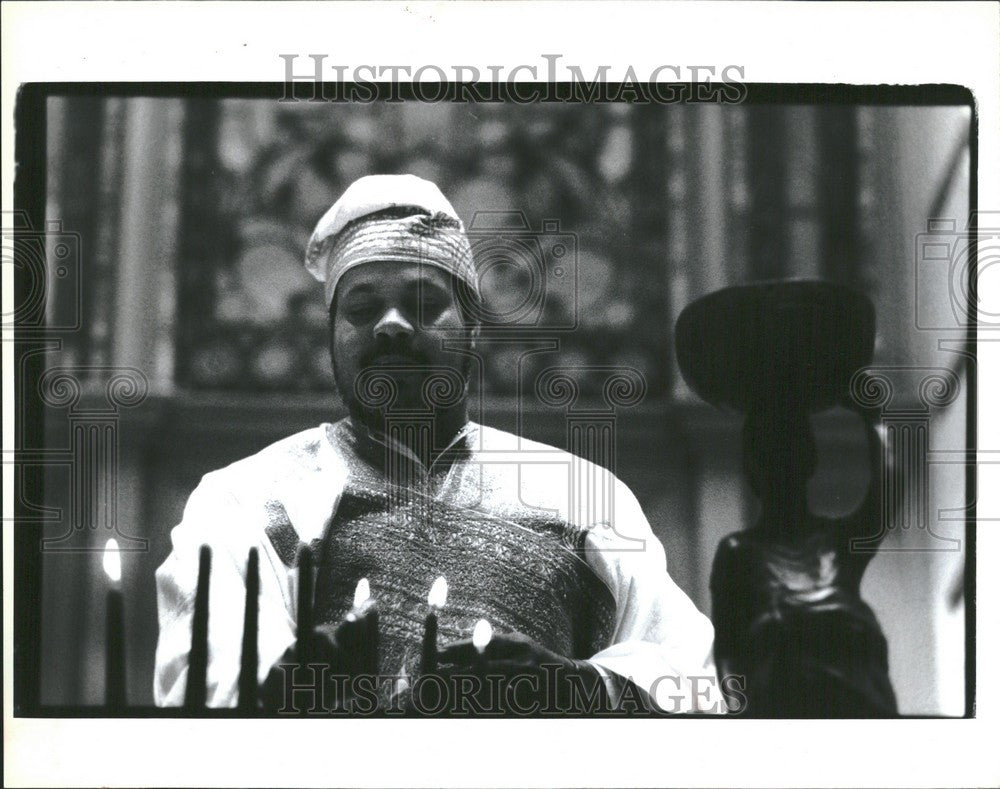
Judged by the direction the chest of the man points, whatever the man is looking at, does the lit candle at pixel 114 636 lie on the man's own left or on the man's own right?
on the man's own right

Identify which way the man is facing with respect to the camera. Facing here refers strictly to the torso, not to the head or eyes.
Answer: toward the camera

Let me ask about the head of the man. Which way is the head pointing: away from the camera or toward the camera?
toward the camera

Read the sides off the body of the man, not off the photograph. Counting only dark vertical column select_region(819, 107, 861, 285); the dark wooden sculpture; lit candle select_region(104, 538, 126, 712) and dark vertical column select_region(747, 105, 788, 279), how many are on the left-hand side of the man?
3

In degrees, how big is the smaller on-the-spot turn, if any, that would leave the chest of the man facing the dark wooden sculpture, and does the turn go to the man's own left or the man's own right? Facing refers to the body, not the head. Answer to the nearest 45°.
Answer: approximately 90° to the man's own left

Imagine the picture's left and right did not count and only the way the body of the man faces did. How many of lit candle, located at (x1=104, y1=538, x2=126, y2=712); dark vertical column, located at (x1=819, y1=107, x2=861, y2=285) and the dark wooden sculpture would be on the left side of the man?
2
